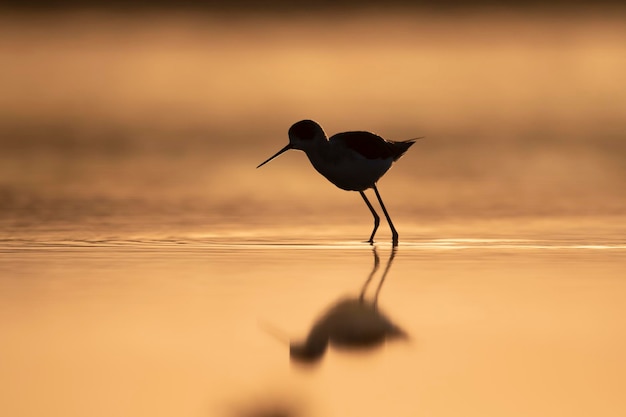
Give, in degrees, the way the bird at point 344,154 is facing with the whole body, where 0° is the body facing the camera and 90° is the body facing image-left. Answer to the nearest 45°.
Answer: approximately 90°
